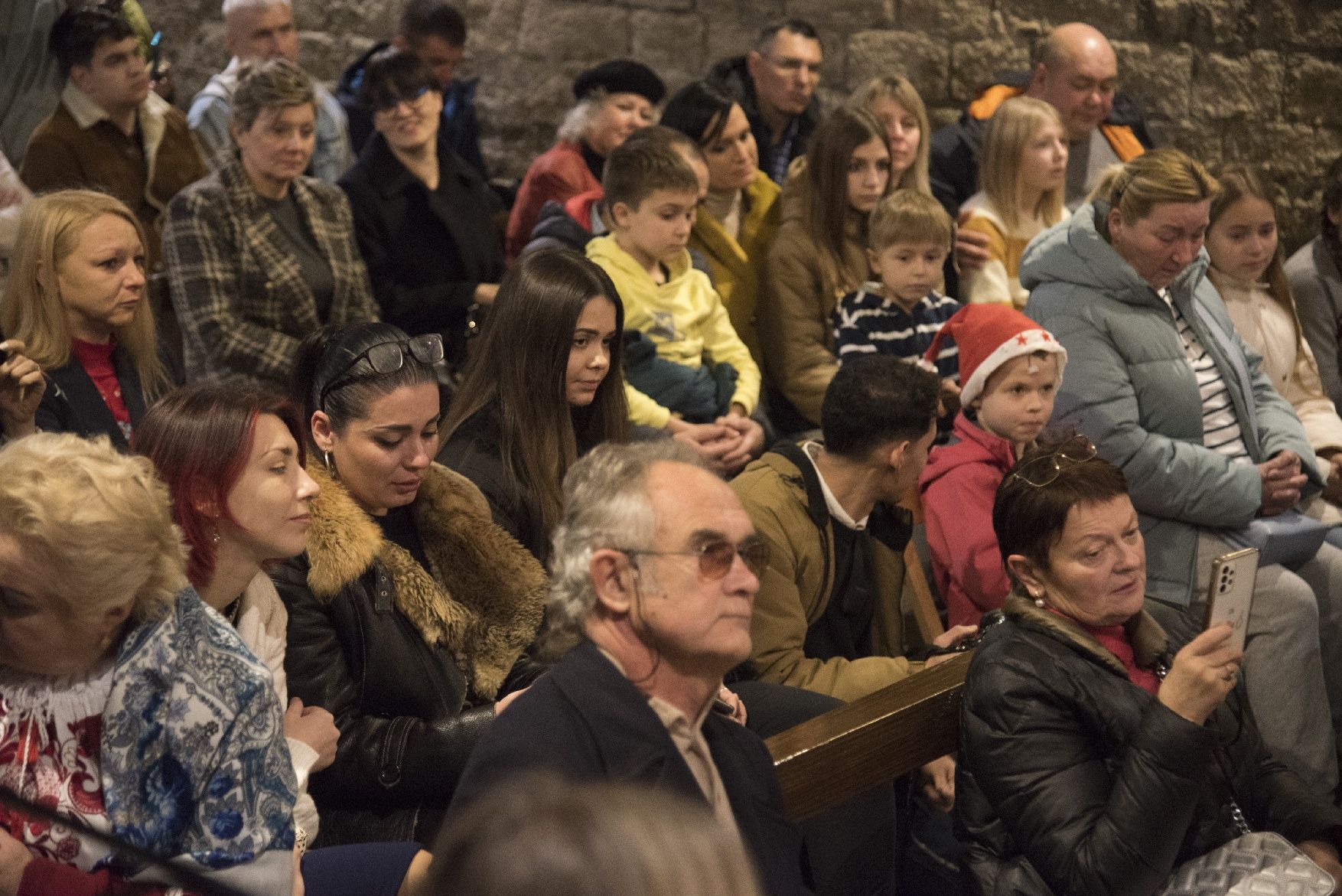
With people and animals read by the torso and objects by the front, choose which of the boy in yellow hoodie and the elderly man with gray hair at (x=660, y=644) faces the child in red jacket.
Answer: the boy in yellow hoodie

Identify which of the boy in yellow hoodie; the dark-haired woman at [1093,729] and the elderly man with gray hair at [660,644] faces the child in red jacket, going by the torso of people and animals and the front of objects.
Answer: the boy in yellow hoodie

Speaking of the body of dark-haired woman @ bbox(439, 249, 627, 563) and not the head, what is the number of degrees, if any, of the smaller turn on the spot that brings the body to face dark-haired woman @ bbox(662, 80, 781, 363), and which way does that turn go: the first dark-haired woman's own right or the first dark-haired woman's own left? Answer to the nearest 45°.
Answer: approximately 135° to the first dark-haired woman's own left

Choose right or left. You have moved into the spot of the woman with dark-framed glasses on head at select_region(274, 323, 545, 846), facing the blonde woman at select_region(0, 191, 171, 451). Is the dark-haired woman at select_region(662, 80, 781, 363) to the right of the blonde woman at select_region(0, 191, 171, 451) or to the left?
right

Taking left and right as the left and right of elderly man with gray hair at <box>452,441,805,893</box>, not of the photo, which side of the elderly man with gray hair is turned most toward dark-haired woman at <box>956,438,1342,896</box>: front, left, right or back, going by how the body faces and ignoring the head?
left

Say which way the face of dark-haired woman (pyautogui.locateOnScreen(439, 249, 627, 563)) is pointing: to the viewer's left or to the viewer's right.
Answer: to the viewer's right

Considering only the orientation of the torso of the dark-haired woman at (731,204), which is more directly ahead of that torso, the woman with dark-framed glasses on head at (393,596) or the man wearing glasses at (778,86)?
the woman with dark-framed glasses on head

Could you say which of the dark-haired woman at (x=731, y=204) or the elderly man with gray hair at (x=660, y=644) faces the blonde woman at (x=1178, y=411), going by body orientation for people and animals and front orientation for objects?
the dark-haired woman

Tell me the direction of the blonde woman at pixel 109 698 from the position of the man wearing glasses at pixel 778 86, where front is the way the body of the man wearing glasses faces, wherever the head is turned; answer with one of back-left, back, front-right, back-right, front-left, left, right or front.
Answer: front-right

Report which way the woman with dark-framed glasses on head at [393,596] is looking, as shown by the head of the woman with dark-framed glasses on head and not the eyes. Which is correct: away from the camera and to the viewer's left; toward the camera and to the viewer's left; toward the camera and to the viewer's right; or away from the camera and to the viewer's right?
toward the camera and to the viewer's right

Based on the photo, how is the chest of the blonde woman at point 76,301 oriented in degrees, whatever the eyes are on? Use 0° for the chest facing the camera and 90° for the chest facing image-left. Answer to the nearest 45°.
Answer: approximately 315°

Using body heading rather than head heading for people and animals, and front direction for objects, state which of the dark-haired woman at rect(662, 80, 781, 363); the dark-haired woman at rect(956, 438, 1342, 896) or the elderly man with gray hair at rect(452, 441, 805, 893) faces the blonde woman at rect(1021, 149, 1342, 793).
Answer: the dark-haired woman at rect(662, 80, 781, 363)

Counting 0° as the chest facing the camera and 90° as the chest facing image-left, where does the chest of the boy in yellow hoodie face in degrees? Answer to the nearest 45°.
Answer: approximately 315°
